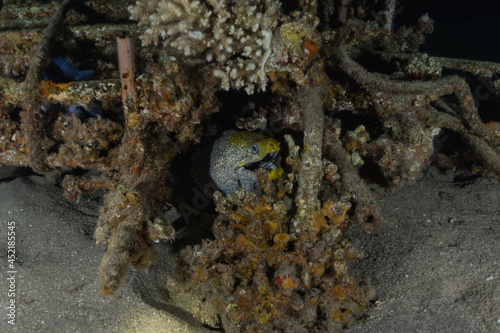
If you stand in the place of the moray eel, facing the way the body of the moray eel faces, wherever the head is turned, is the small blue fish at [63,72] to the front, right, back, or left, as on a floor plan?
back

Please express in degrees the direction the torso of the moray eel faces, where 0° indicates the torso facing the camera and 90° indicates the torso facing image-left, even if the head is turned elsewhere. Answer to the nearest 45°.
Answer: approximately 270°
